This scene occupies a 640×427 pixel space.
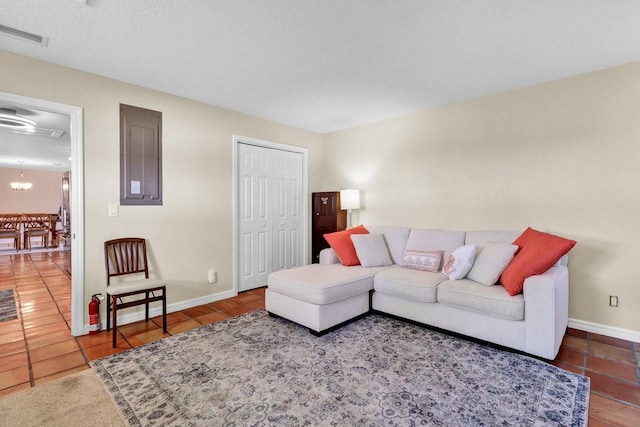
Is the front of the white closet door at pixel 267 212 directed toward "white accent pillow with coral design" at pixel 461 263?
yes

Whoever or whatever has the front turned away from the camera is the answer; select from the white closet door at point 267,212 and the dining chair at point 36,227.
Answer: the dining chair

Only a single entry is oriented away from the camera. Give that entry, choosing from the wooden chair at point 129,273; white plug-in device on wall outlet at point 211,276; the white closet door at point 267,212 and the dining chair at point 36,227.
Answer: the dining chair

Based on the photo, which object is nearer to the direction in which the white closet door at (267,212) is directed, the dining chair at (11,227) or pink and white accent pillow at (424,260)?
the pink and white accent pillow

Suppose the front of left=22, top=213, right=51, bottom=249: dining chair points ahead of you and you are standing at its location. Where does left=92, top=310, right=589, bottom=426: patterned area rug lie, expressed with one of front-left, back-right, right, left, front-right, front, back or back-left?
back

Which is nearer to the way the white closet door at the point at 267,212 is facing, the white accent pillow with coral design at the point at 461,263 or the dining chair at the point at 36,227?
the white accent pillow with coral design

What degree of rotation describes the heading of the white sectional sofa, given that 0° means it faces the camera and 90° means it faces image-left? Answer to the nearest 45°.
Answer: approximately 45°

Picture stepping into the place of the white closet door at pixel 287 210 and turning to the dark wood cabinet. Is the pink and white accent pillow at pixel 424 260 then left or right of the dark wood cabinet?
right

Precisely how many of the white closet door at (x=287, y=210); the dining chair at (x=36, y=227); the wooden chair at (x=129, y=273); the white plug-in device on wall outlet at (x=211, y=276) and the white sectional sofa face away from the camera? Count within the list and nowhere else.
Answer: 1

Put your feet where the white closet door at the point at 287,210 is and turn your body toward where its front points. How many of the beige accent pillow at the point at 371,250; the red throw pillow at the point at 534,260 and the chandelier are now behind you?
1

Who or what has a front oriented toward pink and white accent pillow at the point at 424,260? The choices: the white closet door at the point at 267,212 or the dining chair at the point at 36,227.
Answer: the white closet door

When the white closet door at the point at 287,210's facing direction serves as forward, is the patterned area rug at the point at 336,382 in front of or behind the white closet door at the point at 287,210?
in front

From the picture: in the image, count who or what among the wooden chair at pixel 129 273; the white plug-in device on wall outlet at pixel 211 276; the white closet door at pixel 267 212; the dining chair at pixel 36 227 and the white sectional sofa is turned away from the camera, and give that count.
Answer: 1

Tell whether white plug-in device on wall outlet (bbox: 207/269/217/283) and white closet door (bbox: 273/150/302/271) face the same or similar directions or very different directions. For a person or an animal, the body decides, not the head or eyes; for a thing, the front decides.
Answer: same or similar directions

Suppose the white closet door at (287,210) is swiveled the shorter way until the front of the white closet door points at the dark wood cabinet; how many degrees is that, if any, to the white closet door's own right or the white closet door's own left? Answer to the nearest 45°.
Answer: approximately 45° to the white closet door's own left

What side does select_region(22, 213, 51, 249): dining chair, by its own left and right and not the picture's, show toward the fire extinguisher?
back

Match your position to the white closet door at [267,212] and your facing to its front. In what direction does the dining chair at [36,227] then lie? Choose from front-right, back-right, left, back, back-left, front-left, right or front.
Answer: back

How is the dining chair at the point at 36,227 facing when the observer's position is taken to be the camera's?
facing away from the viewer
